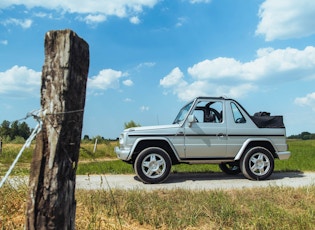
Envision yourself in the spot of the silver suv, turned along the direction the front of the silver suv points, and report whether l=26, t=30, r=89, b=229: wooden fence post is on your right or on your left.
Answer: on your left

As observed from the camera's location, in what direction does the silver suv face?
facing to the left of the viewer
